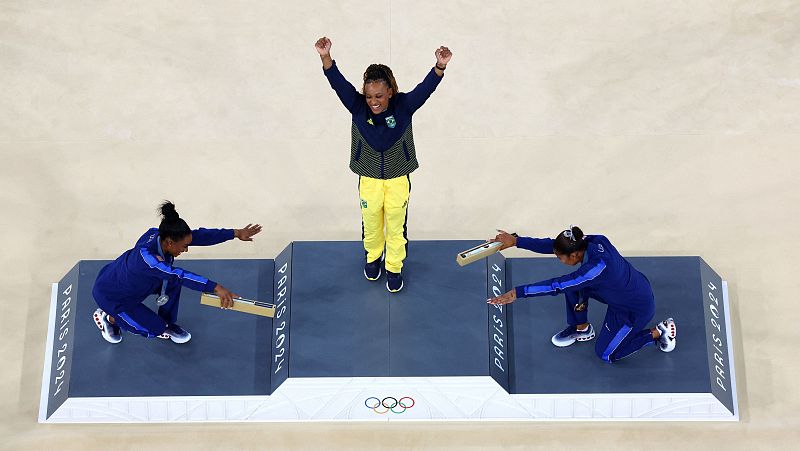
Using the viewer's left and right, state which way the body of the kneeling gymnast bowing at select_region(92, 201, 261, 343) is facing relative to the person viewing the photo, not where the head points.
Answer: facing to the right of the viewer

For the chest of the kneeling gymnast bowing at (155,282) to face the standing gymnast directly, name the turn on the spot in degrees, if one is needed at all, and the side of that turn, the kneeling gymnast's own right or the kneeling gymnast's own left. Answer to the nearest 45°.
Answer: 0° — they already face them

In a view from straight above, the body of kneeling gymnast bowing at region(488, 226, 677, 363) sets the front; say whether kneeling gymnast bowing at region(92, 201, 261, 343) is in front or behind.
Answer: in front

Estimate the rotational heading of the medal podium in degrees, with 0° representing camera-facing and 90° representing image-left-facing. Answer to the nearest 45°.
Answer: approximately 0°

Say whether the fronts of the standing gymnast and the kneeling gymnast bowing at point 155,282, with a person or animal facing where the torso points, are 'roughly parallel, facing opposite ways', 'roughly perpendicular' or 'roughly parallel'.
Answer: roughly perpendicular

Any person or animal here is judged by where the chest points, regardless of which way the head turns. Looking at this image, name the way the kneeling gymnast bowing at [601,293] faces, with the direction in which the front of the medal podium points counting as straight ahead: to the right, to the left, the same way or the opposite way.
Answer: to the right

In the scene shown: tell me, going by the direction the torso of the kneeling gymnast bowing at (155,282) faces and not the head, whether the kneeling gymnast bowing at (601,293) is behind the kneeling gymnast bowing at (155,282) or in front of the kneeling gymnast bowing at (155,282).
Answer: in front

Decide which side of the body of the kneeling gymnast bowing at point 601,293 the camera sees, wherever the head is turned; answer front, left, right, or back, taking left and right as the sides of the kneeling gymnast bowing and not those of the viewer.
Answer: left
